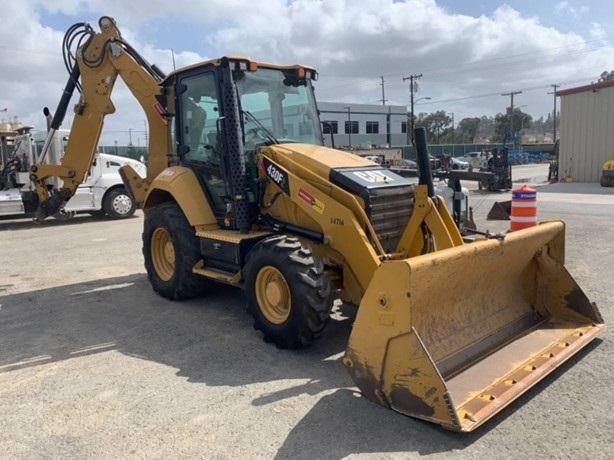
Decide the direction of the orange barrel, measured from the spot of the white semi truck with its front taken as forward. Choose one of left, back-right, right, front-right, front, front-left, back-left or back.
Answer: front-right

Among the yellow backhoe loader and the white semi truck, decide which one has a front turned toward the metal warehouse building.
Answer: the white semi truck

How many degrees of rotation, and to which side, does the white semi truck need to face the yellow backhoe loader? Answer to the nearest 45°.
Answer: approximately 90° to its right

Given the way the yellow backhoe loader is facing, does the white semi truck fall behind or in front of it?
behind

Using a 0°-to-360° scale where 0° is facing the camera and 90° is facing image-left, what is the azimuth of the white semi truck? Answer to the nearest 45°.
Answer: approximately 270°

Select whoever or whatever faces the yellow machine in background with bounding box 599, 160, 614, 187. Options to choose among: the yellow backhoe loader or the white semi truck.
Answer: the white semi truck

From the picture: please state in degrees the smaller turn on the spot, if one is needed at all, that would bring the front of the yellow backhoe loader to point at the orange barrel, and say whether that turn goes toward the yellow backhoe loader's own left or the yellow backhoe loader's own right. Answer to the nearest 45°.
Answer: approximately 90° to the yellow backhoe loader's own left

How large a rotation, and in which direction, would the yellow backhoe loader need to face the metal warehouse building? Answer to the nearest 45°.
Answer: approximately 90° to its left

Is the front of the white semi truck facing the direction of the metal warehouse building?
yes

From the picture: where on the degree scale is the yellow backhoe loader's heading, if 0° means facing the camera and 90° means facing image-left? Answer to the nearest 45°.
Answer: approximately 315°
